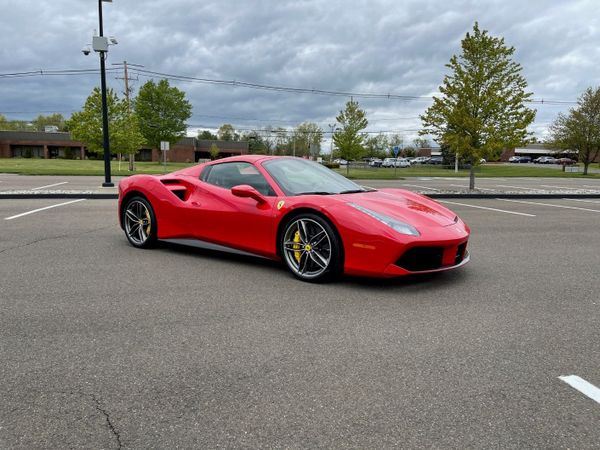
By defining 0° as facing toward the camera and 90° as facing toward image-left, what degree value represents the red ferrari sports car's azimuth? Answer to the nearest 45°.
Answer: approximately 315°

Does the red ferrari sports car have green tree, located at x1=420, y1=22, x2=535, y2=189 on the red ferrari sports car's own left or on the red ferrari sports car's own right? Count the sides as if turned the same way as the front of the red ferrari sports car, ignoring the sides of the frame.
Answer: on the red ferrari sports car's own left

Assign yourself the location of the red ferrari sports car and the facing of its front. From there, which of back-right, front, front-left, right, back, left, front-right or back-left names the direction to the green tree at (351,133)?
back-left

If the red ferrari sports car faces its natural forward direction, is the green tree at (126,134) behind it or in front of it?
behind

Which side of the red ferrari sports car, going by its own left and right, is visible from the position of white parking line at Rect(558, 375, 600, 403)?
front

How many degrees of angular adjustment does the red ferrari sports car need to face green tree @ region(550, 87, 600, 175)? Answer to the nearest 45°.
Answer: approximately 90° to its left

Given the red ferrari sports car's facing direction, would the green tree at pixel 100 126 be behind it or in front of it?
behind

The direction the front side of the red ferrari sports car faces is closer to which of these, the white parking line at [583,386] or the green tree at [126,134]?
the white parking line
